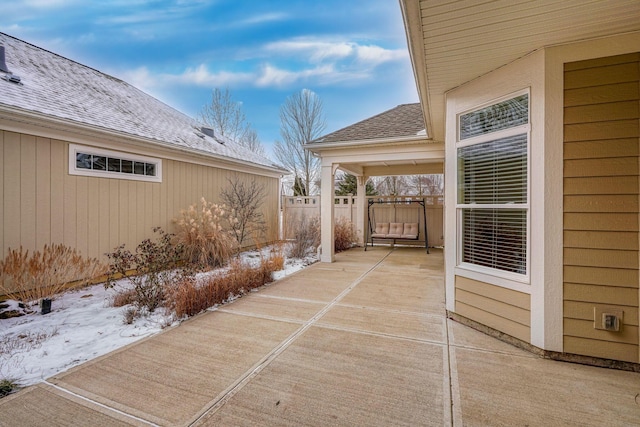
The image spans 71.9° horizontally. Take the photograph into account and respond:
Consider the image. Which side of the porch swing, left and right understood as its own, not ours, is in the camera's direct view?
front

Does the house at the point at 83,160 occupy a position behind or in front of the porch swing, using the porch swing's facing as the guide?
in front

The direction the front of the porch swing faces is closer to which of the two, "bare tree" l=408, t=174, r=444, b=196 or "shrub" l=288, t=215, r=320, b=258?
the shrub

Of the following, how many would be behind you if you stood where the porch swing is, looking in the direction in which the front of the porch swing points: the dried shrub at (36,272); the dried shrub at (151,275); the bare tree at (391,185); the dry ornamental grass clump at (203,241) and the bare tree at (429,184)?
2

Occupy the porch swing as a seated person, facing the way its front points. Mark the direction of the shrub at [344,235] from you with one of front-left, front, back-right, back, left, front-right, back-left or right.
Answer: right

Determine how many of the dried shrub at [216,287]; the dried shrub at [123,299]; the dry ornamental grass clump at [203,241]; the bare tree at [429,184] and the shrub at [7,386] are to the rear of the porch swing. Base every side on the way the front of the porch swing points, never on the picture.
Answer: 1

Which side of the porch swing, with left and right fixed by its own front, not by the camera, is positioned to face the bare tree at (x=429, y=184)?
back

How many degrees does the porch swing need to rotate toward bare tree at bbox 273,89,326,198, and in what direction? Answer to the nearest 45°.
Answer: approximately 135° to its right

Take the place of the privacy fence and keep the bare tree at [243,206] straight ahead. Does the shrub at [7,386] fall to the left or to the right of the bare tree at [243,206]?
left

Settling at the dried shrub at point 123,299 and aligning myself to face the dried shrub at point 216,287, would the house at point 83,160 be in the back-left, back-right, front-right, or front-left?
back-left

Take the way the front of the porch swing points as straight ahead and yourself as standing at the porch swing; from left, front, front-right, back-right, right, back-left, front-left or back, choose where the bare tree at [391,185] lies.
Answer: back

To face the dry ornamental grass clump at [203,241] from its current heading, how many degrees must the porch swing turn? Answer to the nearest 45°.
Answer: approximately 45° to its right

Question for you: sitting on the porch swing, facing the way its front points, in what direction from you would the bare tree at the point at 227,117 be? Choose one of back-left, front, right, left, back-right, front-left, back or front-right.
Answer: back-right

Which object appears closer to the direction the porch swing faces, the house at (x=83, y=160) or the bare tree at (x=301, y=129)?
the house
